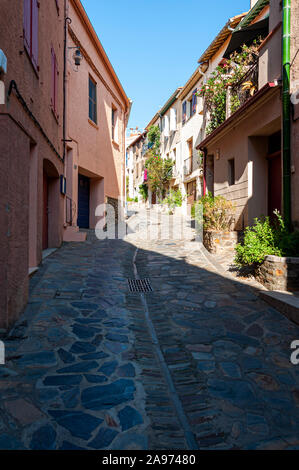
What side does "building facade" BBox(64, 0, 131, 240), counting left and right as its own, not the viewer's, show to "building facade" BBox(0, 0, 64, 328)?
right

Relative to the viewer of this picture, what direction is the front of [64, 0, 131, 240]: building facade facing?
facing to the right of the viewer

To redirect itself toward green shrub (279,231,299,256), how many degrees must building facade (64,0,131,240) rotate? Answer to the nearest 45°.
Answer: approximately 45° to its right

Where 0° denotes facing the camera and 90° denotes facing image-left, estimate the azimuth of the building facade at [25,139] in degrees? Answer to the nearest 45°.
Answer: approximately 270°

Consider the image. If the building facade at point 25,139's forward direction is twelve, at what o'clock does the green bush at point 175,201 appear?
The green bush is roughly at 10 o'clock from the building facade.

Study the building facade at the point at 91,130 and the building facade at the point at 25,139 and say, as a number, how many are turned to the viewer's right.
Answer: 2

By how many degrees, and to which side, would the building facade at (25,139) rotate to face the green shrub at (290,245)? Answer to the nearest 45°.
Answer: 0° — it already faces it

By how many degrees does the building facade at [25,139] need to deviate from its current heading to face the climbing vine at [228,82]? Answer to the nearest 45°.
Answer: approximately 45° to its left

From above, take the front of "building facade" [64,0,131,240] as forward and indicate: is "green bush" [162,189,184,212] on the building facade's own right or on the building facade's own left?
on the building facade's own left

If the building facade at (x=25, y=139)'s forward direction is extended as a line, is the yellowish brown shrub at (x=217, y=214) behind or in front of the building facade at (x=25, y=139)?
in front
